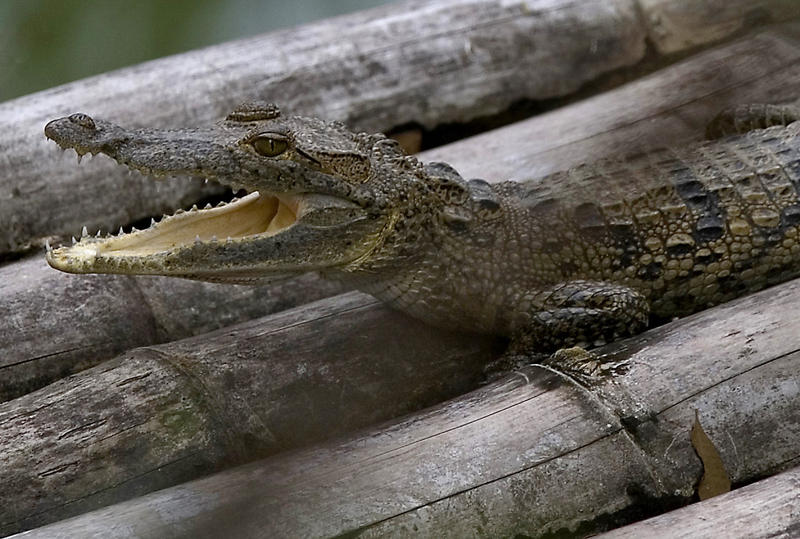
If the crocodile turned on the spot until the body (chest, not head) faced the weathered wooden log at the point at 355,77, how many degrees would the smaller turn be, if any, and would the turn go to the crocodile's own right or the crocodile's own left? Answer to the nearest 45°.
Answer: approximately 90° to the crocodile's own right

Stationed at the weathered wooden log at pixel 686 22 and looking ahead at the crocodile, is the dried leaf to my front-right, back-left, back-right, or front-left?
front-left

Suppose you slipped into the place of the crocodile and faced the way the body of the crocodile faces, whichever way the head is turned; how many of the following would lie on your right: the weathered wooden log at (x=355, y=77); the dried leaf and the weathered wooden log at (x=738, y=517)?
1

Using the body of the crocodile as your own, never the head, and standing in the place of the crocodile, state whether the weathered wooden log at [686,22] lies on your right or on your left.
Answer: on your right

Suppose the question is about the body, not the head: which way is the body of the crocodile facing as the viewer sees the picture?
to the viewer's left

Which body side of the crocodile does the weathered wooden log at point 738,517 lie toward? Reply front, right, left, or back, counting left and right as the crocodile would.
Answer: left
